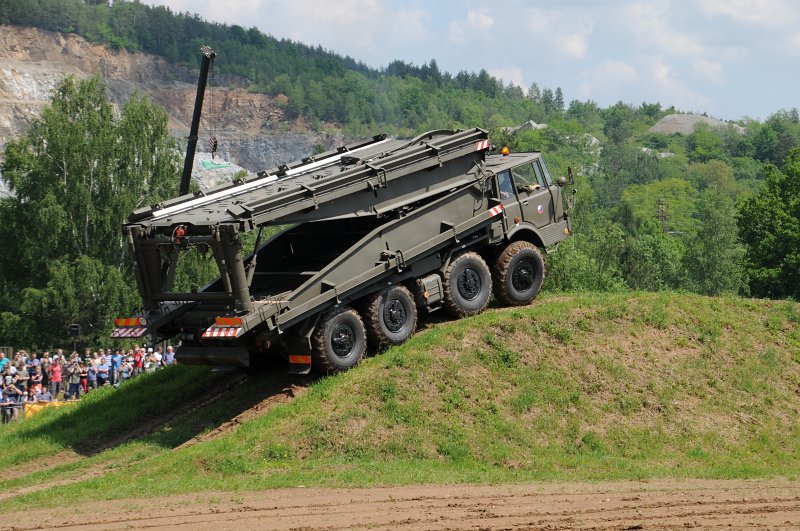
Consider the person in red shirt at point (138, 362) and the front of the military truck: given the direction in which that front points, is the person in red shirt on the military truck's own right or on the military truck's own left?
on the military truck's own left

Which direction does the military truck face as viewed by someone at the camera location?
facing away from the viewer and to the right of the viewer

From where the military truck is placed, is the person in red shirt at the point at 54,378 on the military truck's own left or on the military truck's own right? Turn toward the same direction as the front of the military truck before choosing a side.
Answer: on the military truck's own left

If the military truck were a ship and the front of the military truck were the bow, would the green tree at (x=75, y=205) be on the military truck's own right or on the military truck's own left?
on the military truck's own left
